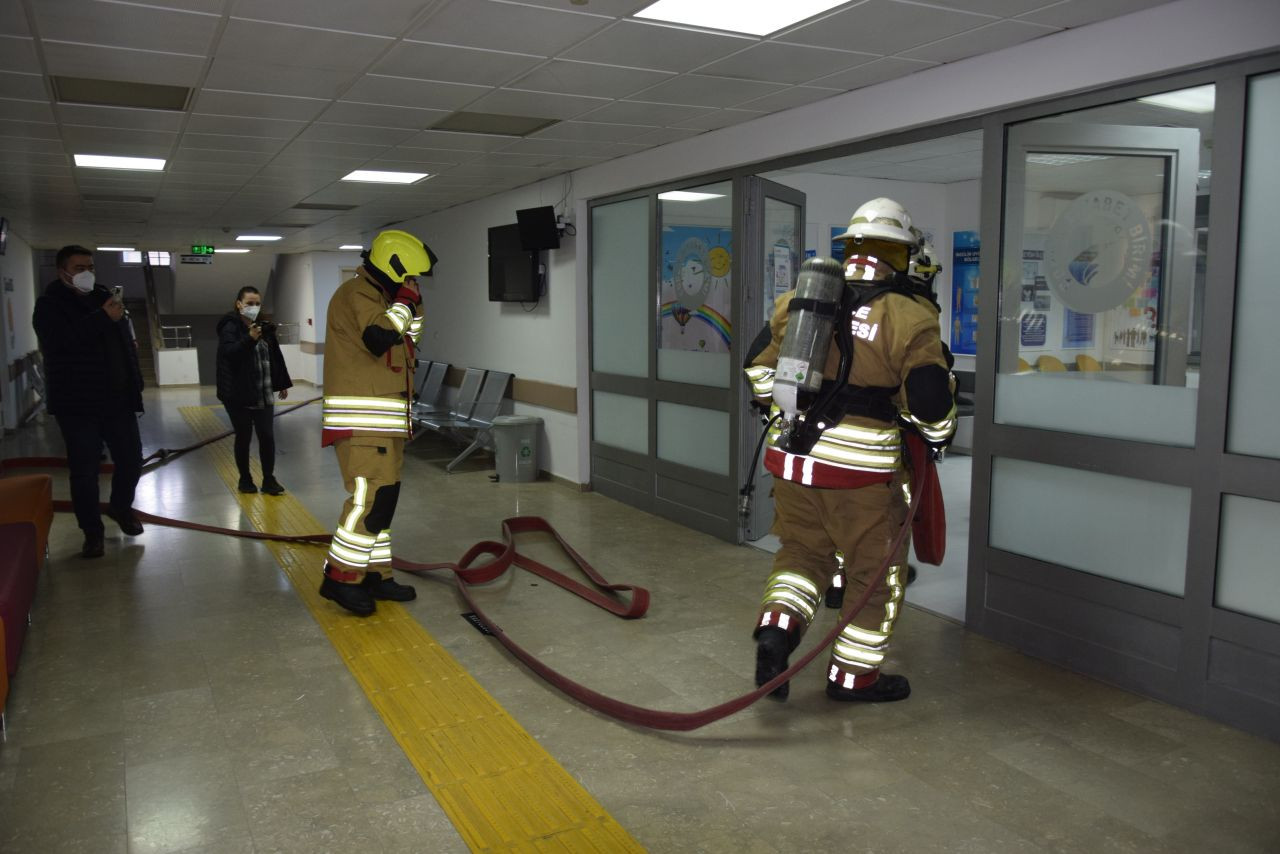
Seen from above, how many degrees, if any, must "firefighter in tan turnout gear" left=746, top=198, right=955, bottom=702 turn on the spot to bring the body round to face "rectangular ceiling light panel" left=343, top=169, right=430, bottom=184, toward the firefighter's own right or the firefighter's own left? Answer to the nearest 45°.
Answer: approximately 90° to the firefighter's own left

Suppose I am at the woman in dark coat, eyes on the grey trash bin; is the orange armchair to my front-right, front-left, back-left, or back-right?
back-right

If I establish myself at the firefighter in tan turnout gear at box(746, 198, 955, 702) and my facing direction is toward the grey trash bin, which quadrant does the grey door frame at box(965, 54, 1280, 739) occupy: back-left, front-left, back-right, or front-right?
back-right

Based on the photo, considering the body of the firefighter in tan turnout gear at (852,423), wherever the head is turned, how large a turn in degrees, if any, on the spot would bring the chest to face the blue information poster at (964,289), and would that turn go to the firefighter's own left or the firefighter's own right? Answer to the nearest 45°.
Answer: approximately 45° to the firefighter's own left

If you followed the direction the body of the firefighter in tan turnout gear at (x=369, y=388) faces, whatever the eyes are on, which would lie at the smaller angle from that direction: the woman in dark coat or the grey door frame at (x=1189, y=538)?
the grey door frame

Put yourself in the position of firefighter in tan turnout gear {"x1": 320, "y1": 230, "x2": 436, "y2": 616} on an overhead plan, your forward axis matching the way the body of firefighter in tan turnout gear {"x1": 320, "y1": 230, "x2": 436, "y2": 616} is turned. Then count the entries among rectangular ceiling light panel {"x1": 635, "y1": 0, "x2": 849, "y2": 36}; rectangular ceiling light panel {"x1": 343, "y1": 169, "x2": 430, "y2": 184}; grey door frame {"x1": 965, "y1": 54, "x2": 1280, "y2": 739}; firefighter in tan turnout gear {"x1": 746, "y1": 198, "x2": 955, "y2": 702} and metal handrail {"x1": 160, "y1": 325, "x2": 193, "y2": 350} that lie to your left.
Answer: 2

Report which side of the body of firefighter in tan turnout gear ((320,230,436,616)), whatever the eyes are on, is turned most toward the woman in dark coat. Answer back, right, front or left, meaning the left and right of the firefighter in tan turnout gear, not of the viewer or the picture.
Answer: left

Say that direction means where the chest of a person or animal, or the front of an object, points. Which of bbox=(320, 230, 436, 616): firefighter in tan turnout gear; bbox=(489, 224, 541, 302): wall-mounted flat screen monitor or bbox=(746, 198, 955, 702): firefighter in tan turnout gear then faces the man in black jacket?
the wall-mounted flat screen monitor

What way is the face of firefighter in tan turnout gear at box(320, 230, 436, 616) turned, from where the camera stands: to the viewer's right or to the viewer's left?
to the viewer's right

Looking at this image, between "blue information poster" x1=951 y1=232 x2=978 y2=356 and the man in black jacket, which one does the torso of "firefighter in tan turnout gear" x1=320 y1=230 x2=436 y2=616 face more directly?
the blue information poster

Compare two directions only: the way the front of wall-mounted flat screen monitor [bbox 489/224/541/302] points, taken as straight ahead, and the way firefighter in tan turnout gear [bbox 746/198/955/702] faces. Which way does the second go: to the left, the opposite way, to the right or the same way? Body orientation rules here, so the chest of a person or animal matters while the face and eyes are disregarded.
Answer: the opposite way

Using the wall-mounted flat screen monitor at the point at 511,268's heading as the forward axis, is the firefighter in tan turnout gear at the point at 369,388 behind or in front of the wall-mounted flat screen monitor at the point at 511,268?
in front

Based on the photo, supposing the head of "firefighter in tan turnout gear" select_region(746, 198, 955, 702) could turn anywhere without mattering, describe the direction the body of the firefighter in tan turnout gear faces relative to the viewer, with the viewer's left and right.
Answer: facing away from the viewer and to the right of the viewer

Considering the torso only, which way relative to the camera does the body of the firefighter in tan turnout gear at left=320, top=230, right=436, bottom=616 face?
to the viewer's right

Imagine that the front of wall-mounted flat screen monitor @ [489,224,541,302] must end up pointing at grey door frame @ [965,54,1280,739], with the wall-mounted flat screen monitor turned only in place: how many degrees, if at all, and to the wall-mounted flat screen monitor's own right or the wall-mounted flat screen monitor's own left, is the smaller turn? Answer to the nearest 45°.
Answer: approximately 90° to the wall-mounted flat screen monitor's own left
